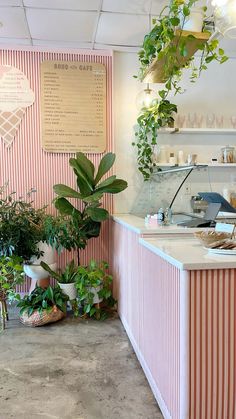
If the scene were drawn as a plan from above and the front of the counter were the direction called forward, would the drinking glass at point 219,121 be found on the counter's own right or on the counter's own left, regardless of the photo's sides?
on the counter's own right

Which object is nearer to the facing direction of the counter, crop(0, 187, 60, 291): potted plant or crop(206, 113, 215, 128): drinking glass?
the potted plant

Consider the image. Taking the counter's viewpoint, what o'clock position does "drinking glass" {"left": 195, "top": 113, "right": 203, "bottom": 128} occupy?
The drinking glass is roughly at 3 o'clock from the counter.

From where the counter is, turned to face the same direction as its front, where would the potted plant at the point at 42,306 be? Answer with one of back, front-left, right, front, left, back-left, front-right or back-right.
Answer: front-right

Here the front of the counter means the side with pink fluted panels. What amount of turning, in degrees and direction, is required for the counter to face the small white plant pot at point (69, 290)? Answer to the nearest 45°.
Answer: approximately 45° to its right

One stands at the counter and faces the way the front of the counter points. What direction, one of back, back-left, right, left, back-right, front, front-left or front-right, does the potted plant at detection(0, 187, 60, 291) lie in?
front-right

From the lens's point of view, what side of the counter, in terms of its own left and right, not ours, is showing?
left

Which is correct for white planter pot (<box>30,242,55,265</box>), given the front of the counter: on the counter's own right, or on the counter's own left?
on the counter's own right
